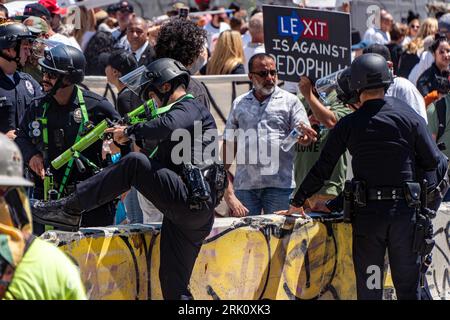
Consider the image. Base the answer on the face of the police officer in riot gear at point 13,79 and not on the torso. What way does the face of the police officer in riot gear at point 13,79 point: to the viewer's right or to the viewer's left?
to the viewer's right

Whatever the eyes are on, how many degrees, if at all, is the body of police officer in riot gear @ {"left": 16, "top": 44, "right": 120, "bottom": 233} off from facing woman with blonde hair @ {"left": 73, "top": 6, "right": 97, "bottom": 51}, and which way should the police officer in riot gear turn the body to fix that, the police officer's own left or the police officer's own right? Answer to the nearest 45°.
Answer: approximately 135° to the police officer's own right

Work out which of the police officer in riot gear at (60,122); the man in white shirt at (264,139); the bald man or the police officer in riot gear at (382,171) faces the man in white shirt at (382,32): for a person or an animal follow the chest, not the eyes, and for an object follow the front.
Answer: the police officer in riot gear at (382,171)

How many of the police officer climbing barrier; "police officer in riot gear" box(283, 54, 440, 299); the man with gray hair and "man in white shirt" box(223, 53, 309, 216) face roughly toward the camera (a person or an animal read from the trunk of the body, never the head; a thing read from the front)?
1

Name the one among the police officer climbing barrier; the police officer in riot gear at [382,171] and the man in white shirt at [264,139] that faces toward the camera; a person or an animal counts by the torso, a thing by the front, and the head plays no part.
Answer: the man in white shirt

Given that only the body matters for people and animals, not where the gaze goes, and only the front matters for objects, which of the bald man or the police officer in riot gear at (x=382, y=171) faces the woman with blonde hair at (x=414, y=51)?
the police officer in riot gear

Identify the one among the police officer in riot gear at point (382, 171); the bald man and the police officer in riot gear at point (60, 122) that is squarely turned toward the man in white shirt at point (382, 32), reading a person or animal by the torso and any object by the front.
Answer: the police officer in riot gear at point (382, 171)

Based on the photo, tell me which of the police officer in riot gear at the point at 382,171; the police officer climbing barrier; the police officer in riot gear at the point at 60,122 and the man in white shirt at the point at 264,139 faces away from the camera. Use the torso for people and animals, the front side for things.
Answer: the police officer in riot gear at the point at 382,171

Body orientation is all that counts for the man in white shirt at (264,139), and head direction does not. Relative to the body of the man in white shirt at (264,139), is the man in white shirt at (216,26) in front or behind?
behind

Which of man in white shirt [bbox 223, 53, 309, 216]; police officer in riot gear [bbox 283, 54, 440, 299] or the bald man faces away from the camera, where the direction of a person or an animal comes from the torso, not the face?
the police officer in riot gear

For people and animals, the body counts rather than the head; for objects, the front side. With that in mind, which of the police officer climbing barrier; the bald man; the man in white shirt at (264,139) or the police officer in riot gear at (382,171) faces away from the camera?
the police officer in riot gear

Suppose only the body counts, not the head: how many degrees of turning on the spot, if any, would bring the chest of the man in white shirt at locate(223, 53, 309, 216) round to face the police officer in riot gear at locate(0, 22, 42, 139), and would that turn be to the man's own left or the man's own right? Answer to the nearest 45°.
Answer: approximately 90° to the man's own right

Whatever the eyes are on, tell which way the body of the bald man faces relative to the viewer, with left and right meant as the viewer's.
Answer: facing the viewer and to the left of the viewer

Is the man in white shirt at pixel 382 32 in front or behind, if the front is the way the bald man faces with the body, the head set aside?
behind

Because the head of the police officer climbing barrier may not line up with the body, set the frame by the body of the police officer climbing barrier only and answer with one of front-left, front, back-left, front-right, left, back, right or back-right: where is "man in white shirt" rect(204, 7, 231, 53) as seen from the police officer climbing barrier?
right

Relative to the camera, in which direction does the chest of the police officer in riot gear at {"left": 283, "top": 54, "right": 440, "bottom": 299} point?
away from the camera

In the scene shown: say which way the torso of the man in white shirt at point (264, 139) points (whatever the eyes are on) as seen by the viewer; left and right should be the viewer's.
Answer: facing the viewer
